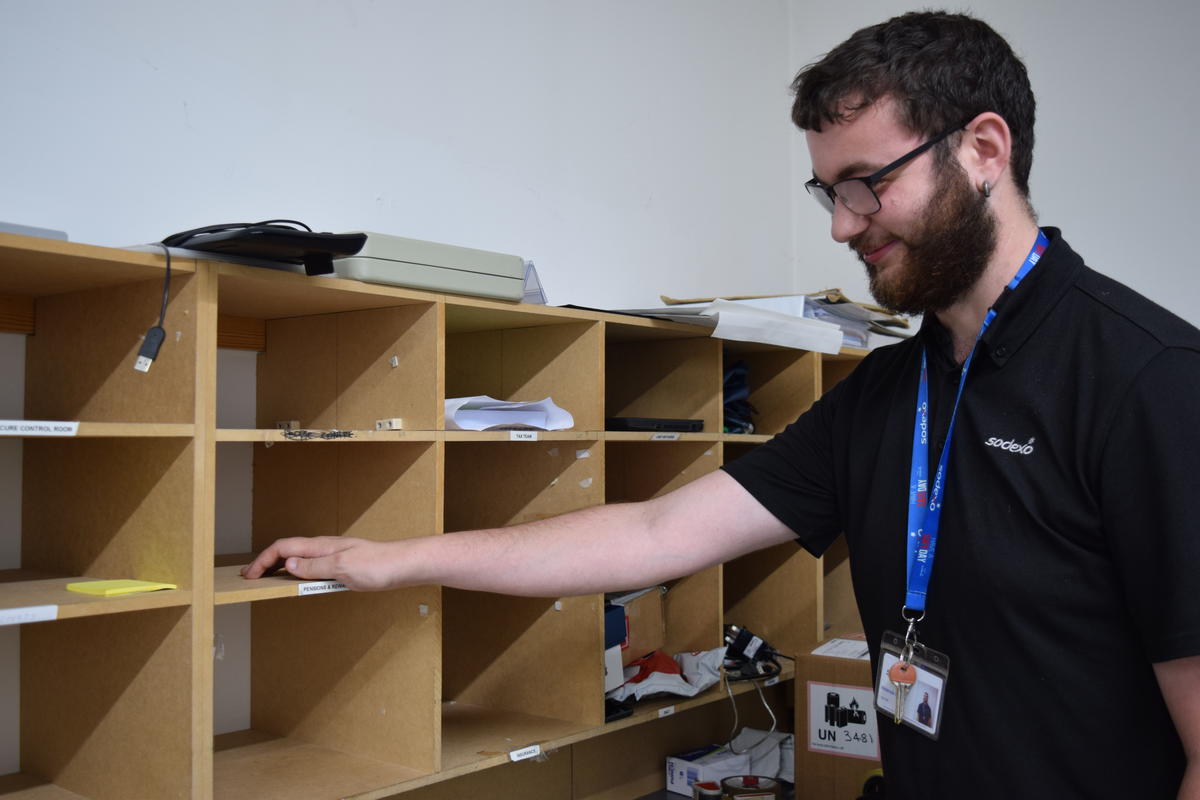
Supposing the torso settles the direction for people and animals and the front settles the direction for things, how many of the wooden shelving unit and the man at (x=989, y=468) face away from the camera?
0

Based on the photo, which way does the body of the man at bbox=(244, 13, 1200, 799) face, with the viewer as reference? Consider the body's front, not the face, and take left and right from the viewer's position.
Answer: facing the viewer and to the left of the viewer

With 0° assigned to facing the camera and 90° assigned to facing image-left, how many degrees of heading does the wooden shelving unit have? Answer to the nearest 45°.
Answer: approximately 315°
